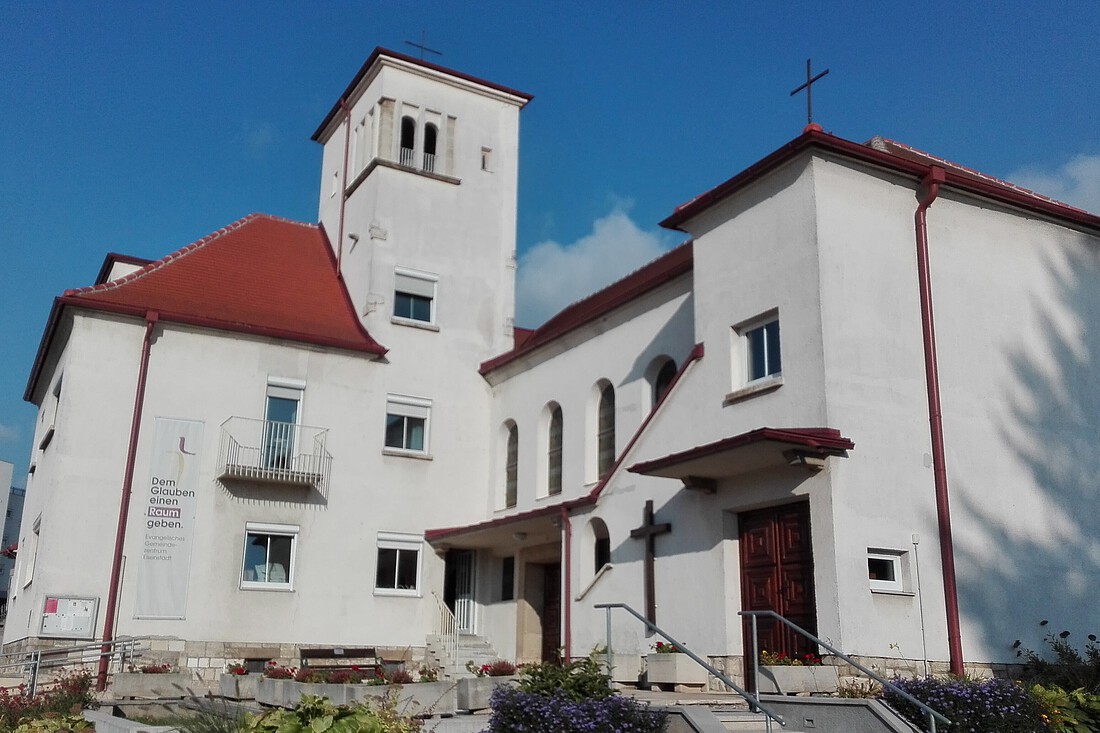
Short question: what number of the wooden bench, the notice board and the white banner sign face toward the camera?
3

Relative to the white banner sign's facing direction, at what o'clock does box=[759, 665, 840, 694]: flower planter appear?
The flower planter is roughly at 11 o'clock from the white banner sign.

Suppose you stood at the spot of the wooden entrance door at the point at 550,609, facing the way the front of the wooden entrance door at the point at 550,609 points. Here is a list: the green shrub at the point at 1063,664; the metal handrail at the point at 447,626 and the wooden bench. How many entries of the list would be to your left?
1

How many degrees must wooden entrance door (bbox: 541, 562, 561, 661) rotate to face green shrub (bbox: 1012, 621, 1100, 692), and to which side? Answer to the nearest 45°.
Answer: approximately 90° to its left

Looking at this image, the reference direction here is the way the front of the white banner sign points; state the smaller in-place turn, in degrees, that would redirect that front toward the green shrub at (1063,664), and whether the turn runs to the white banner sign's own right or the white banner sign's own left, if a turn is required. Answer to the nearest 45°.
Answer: approximately 45° to the white banner sign's own left

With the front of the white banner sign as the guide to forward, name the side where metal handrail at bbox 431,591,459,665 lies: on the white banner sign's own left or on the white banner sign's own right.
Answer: on the white banner sign's own left

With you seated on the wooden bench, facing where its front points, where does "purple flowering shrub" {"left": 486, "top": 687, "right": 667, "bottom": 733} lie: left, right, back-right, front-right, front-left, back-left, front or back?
front

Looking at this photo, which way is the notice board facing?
toward the camera

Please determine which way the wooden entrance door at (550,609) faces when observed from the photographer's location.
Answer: facing the viewer and to the left of the viewer

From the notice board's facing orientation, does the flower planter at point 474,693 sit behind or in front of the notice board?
in front

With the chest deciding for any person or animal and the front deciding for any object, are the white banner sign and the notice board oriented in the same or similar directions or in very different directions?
same or similar directions

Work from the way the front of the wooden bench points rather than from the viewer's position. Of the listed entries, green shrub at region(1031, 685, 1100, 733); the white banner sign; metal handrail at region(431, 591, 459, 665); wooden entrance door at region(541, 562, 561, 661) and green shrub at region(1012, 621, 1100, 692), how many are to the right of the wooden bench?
1

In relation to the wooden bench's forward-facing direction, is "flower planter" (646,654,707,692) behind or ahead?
ahead

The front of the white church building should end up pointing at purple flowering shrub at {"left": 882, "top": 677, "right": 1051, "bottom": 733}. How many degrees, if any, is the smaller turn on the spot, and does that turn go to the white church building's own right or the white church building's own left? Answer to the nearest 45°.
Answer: approximately 90° to the white church building's own left

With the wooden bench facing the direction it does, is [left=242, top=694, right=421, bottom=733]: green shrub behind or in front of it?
in front
